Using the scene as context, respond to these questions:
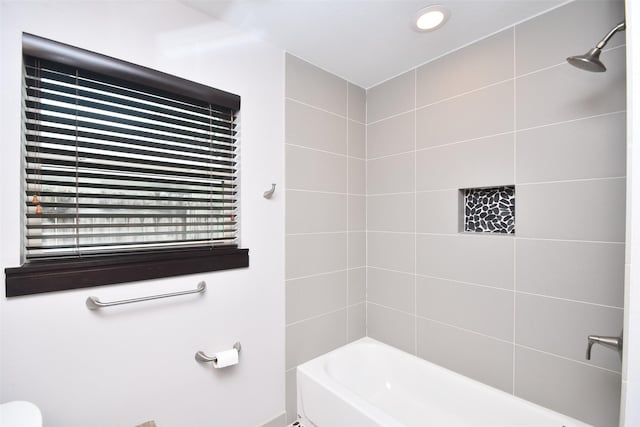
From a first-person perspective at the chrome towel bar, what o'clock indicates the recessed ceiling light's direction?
The recessed ceiling light is roughly at 11 o'clock from the chrome towel bar.

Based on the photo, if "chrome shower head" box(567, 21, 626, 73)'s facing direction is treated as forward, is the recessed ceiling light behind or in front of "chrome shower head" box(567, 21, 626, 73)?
in front

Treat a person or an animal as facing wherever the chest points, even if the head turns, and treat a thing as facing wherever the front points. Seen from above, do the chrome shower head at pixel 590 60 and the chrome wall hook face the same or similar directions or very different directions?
very different directions

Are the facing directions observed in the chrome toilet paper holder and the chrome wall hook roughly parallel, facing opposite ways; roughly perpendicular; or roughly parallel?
roughly parallel

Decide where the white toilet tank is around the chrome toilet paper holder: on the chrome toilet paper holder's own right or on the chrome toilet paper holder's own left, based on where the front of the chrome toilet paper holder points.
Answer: on the chrome toilet paper holder's own right

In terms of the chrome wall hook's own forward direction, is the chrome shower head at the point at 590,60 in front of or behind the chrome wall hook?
in front

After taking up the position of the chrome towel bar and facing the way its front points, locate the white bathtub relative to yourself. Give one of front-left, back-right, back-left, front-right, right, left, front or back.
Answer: front-left

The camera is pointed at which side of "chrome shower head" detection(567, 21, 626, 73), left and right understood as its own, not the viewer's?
left

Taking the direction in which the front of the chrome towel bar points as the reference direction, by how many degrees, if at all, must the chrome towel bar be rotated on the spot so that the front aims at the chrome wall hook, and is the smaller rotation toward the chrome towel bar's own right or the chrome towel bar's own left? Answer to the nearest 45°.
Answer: approximately 45° to the chrome towel bar's own left

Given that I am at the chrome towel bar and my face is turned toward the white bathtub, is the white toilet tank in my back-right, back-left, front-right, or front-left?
back-right

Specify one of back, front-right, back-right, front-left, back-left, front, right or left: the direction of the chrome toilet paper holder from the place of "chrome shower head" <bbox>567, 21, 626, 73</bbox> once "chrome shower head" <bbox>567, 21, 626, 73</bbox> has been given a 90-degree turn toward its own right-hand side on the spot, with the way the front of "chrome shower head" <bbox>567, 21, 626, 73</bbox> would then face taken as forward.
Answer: back-left

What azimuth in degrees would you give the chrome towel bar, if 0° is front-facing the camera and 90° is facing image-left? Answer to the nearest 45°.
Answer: approximately 315°

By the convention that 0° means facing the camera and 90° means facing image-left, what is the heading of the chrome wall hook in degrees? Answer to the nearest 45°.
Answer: approximately 315°
